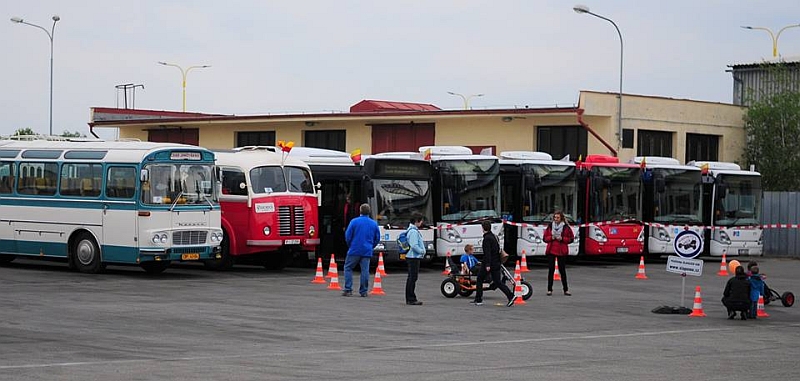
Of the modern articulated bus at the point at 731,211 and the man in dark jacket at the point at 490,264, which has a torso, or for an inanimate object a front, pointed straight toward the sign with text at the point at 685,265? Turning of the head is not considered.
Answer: the modern articulated bus

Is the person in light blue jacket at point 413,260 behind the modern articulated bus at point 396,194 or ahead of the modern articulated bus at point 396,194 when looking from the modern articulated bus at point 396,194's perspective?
ahead

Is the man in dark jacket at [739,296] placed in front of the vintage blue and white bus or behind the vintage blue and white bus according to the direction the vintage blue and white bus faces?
in front

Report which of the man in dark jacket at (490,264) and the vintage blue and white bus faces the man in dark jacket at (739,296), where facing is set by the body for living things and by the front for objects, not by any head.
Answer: the vintage blue and white bus

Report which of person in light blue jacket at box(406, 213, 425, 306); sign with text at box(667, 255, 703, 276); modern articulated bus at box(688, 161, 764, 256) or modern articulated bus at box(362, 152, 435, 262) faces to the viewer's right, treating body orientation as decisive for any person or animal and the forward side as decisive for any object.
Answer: the person in light blue jacket

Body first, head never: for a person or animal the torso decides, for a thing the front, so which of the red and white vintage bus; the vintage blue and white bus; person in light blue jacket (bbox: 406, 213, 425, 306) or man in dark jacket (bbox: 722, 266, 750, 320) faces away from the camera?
the man in dark jacket

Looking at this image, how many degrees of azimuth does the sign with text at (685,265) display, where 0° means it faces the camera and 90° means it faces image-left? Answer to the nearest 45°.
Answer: approximately 0°
